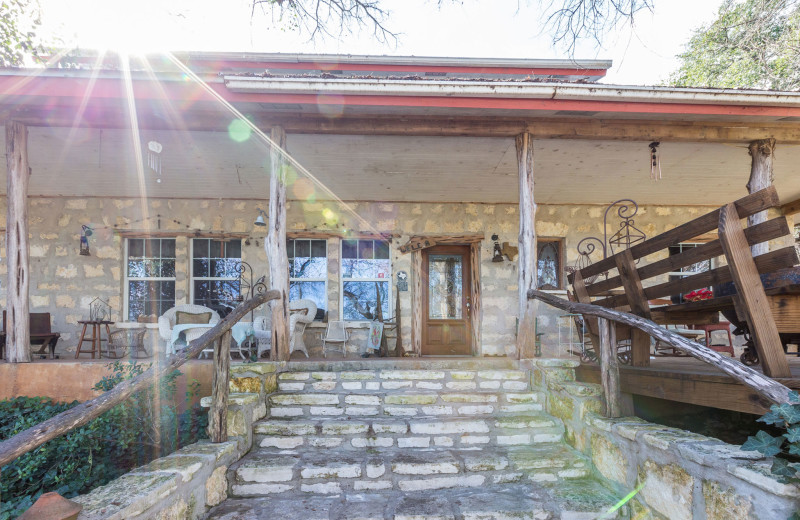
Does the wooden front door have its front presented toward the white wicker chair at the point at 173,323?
no

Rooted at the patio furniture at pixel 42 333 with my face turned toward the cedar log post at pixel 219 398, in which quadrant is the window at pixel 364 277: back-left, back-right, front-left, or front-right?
front-left

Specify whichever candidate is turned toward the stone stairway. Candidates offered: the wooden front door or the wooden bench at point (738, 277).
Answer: the wooden front door

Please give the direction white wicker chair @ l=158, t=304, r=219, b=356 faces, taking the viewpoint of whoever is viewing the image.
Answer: facing the viewer and to the right of the viewer

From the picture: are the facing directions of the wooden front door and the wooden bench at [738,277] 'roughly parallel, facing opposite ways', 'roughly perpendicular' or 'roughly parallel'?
roughly perpendicular

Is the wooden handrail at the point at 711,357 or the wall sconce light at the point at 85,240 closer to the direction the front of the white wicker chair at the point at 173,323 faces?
the wooden handrail

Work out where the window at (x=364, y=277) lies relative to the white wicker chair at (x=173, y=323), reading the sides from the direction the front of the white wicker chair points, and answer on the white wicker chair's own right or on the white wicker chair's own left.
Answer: on the white wicker chair's own left

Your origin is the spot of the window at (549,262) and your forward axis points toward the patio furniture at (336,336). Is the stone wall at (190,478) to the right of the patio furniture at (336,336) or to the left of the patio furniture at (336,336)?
left

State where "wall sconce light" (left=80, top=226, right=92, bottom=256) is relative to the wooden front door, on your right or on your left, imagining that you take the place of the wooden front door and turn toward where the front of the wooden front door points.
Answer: on your right

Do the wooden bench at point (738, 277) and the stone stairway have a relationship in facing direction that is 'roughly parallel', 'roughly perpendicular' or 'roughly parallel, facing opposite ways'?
roughly perpendicular

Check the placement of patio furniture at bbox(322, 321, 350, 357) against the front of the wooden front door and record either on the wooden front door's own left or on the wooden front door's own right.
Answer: on the wooden front door's own right

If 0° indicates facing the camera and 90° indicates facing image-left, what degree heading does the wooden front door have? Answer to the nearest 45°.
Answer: approximately 0°

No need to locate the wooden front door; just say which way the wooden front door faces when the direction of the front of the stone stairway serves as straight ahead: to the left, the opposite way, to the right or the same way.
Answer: the same way

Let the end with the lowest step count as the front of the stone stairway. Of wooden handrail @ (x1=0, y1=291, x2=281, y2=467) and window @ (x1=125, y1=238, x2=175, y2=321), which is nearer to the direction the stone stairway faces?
the wooden handrail

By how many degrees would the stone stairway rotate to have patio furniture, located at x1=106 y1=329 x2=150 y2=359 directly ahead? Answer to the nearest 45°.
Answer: approximately 135° to its right
